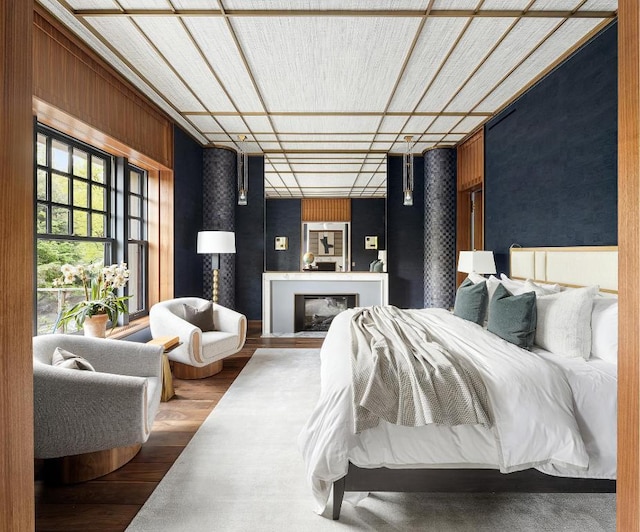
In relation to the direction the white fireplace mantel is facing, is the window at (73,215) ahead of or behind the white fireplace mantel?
ahead

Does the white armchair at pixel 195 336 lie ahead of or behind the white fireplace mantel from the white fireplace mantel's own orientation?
ahead

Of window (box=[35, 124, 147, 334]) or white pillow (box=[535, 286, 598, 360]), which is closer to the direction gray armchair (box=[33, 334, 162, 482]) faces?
the white pillow

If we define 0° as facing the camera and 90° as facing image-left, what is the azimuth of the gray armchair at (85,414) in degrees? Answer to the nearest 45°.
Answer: approximately 270°
